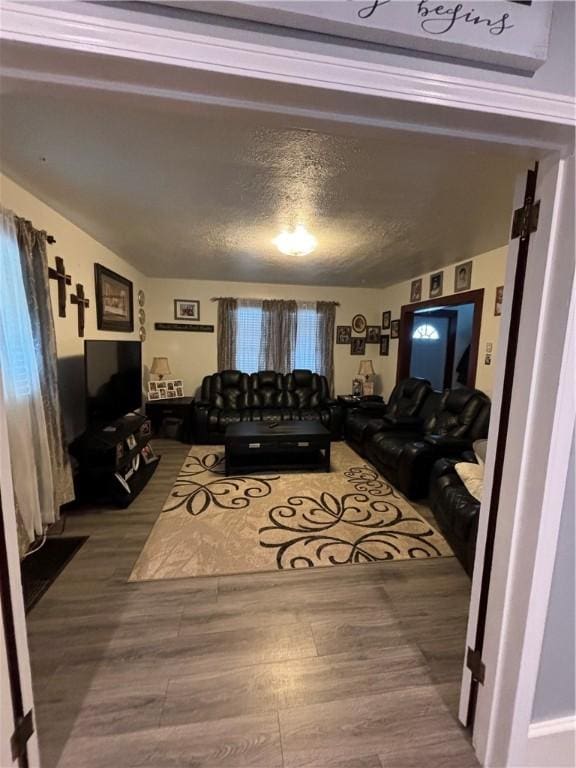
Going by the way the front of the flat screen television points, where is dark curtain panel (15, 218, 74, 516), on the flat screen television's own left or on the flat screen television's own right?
on the flat screen television's own right

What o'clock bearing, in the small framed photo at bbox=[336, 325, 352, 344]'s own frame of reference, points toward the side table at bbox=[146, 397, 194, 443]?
The side table is roughly at 2 o'clock from the small framed photo.

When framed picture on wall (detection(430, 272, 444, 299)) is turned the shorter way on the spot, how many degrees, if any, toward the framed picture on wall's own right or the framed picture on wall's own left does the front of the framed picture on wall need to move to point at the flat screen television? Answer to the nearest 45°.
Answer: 0° — it already faces it

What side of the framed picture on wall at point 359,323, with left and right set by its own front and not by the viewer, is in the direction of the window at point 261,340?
right

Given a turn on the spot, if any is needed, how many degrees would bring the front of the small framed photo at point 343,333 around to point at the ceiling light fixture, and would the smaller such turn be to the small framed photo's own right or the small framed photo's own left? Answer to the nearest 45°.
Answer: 0° — it already faces it

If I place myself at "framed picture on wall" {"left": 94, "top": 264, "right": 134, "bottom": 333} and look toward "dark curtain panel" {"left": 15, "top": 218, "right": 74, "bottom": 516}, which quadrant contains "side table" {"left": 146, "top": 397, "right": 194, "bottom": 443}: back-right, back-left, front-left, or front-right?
back-left

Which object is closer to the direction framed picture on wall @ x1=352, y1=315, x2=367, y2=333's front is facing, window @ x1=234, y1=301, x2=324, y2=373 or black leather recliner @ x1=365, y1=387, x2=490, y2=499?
the black leather recliner
